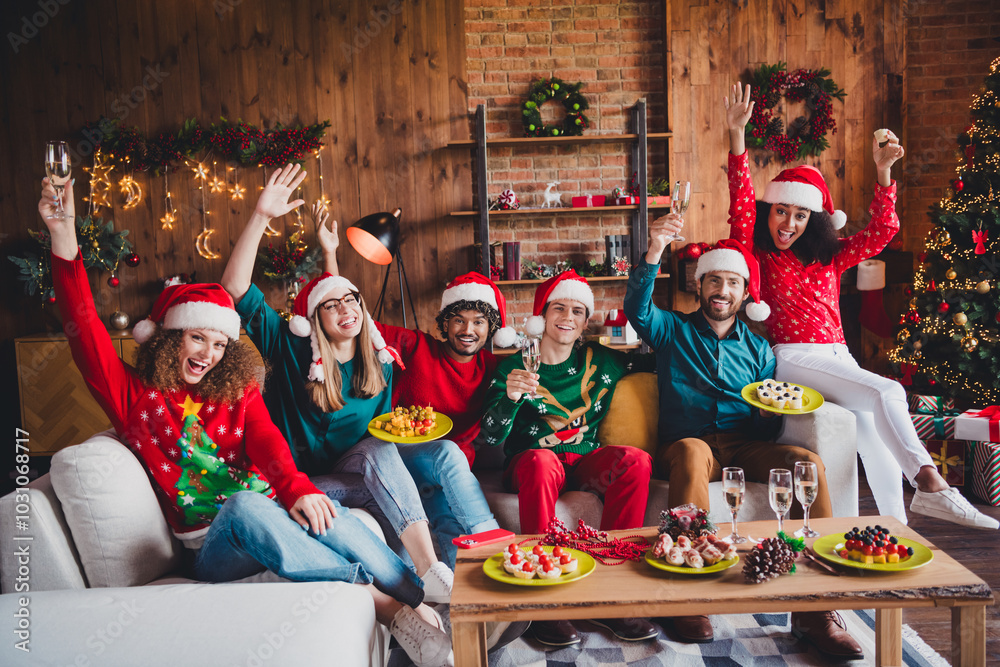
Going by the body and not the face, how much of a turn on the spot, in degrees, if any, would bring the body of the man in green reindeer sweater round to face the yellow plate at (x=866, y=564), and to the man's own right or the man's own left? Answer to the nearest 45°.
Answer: approximately 45° to the man's own left

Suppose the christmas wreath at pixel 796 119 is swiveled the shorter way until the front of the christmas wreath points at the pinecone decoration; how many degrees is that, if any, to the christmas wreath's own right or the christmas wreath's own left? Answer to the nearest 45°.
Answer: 0° — it already faces it

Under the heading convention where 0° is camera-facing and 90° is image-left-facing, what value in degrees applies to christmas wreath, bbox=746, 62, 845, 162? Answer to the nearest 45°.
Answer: approximately 0°

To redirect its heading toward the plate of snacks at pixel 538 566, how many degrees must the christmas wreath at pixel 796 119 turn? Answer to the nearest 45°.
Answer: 0° — it already faces it
